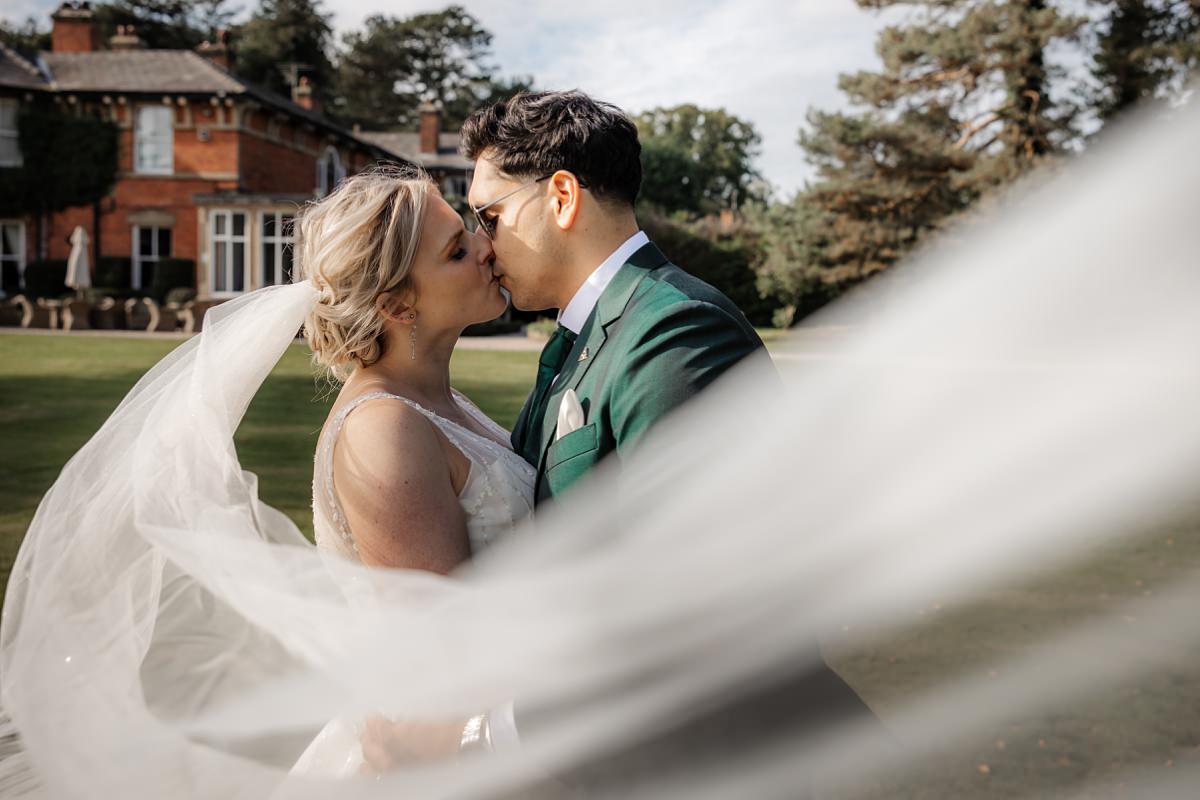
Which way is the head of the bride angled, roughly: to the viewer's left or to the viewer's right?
to the viewer's right

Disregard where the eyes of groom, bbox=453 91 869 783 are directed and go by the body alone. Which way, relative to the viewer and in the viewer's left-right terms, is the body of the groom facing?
facing to the left of the viewer

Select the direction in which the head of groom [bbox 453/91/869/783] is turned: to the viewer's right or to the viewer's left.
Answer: to the viewer's left

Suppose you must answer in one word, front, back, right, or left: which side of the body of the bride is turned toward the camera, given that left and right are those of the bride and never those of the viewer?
right

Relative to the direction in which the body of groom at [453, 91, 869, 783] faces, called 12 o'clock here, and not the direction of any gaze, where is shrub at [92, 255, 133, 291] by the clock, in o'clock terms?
The shrub is roughly at 2 o'clock from the groom.

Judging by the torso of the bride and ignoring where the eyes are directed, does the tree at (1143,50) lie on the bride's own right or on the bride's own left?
on the bride's own left

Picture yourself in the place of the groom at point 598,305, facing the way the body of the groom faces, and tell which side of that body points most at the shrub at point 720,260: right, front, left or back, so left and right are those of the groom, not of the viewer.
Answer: right

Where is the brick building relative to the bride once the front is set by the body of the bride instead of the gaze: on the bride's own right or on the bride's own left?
on the bride's own left

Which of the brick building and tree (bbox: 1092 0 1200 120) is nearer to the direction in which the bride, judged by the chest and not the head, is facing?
the tree

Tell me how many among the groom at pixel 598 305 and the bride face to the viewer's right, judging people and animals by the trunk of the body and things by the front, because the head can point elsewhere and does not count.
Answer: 1

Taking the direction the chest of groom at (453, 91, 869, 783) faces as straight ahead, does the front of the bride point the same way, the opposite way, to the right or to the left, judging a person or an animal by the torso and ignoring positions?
the opposite way

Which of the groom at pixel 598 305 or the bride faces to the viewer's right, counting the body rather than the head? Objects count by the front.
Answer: the bride
